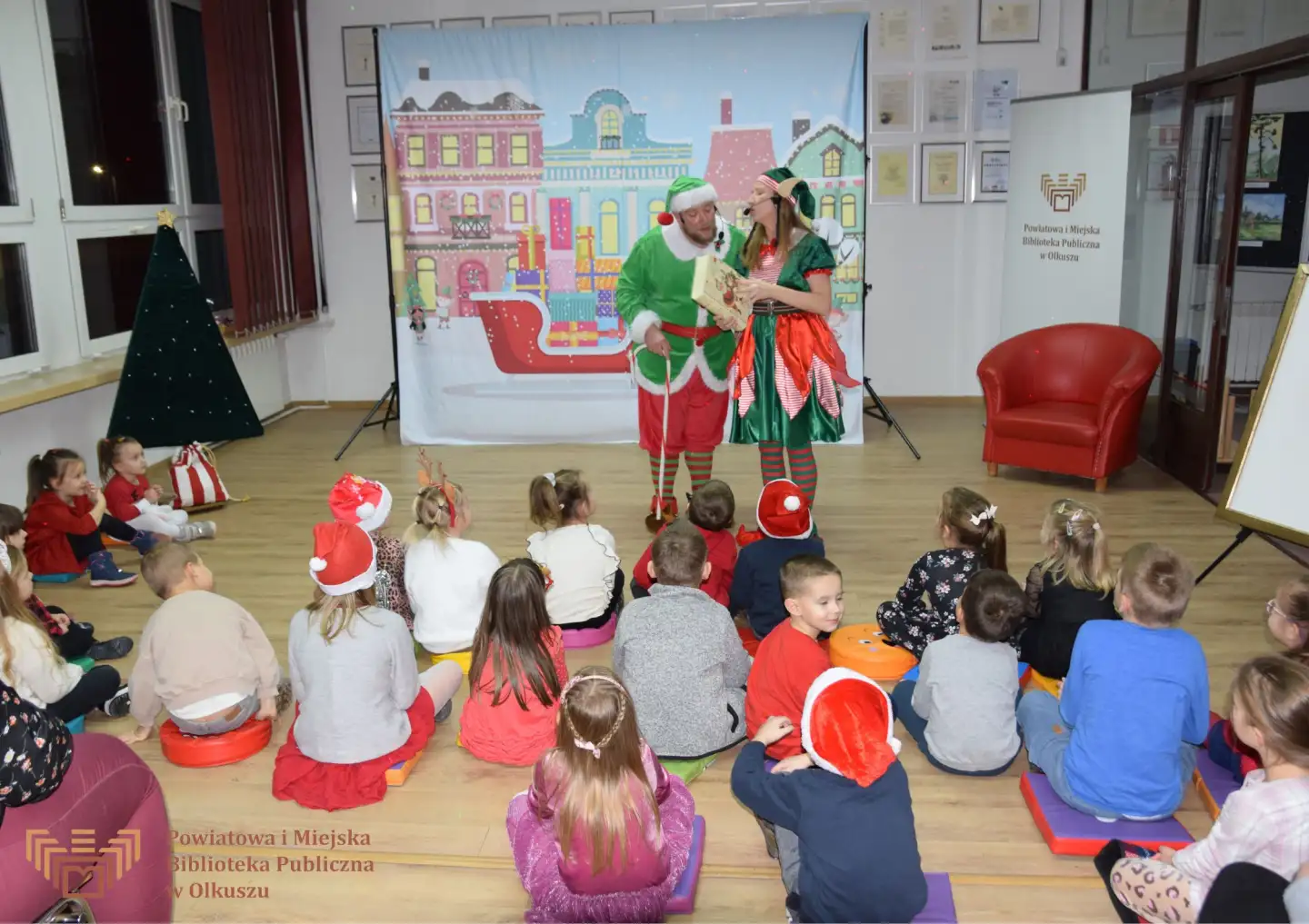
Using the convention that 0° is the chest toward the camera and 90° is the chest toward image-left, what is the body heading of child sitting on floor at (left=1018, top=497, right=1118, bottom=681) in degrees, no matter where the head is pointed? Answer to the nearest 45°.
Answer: approximately 135°

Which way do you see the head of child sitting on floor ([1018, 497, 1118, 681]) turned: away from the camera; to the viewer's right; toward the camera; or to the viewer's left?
away from the camera

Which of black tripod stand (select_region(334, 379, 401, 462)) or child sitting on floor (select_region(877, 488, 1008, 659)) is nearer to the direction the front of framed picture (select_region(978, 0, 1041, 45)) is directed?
the child sitting on floor

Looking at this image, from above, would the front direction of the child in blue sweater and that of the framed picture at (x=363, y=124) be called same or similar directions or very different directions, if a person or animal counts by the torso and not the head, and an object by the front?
very different directions

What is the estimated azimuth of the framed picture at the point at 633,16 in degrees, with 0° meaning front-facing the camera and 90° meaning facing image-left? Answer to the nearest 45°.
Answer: approximately 0°

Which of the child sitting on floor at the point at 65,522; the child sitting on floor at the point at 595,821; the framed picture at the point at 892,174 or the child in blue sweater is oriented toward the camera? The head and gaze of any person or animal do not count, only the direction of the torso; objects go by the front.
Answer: the framed picture

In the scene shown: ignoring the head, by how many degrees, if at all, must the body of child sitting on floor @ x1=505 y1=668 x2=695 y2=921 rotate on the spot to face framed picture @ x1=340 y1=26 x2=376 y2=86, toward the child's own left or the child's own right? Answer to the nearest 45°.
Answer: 0° — they already face it

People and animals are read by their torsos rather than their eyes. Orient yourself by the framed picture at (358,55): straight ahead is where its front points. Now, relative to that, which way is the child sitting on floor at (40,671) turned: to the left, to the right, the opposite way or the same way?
to the left

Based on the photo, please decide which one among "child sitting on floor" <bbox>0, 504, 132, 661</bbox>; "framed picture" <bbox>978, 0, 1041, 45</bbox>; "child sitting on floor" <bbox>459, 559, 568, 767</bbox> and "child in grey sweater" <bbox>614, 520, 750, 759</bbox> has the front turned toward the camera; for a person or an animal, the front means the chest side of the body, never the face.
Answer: the framed picture

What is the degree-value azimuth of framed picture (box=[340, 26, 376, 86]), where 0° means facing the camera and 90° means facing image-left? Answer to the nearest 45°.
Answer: approximately 0°

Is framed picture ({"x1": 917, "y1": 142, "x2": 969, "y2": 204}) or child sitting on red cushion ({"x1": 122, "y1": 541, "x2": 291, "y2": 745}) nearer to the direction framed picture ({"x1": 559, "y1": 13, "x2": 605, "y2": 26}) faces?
the child sitting on red cushion

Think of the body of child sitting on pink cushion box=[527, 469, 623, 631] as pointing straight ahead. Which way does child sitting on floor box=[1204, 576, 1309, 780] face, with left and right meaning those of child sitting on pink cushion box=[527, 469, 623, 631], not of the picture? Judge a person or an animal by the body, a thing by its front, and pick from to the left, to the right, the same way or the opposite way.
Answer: to the left

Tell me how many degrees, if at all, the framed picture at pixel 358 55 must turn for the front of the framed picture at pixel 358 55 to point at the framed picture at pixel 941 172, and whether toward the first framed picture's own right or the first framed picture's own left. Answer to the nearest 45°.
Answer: approximately 90° to the first framed picture's own left
